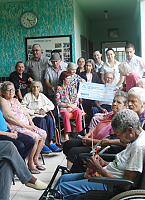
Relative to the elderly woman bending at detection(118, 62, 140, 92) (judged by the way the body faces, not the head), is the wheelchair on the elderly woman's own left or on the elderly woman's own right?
on the elderly woman's own left

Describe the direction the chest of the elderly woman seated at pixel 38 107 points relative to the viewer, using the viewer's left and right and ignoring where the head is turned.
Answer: facing the viewer and to the right of the viewer

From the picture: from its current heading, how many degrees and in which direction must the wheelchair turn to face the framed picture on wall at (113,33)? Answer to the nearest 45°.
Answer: approximately 90° to its right

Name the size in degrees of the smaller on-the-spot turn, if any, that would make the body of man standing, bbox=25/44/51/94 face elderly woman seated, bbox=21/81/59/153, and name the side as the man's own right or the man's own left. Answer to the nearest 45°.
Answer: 0° — they already face them

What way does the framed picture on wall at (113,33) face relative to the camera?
toward the camera

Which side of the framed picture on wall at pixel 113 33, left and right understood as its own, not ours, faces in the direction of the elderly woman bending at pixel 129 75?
front

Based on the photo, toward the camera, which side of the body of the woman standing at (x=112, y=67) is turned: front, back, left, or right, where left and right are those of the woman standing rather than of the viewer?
front

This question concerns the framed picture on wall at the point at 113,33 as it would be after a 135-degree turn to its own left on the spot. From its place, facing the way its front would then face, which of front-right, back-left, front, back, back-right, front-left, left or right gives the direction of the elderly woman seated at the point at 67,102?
back-right
